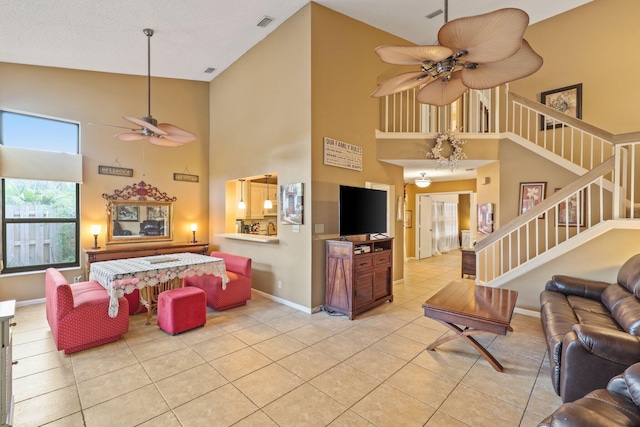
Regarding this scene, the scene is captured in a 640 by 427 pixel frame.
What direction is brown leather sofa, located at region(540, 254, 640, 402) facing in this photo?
to the viewer's left

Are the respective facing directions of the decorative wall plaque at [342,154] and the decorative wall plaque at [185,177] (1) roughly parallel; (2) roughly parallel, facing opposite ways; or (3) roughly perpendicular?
roughly parallel

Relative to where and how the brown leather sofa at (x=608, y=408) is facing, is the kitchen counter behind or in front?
in front

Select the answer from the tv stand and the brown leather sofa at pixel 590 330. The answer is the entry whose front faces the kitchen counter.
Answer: the brown leather sofa

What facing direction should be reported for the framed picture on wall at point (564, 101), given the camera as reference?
facing the viewer and to the left of the viewer

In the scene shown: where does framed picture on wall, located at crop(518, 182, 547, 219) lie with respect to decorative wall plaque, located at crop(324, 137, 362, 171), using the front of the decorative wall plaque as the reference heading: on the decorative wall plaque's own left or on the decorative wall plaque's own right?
on the decorative wall plaque's own left

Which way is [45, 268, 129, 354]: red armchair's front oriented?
to the viewer's right

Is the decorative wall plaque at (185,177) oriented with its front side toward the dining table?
yes

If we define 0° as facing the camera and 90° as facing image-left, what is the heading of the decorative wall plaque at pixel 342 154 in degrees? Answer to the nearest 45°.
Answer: approximately 315°

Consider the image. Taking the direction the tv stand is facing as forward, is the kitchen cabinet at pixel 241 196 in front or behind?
behind

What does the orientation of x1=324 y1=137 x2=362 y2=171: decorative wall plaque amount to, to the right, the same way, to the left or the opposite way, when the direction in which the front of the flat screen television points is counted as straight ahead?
the same way

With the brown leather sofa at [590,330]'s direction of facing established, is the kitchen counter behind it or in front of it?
in front

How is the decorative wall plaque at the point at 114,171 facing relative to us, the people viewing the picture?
facing the viewer

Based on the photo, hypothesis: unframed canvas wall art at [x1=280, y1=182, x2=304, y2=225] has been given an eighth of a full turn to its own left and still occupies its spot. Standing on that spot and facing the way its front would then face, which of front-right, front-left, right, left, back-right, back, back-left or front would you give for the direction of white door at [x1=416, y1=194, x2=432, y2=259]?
back-left

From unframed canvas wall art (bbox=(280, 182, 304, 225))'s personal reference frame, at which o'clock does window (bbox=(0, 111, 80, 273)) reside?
The window is roughly at 2 o'clock from the unframed canvas wall art.

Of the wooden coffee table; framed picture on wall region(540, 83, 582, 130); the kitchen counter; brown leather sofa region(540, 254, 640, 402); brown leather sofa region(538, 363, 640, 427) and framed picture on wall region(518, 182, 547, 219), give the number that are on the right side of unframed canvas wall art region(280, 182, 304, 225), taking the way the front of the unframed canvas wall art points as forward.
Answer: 1

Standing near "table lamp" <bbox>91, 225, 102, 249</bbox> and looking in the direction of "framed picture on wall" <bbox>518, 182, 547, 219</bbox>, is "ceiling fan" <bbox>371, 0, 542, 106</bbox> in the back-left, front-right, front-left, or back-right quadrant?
front-right
